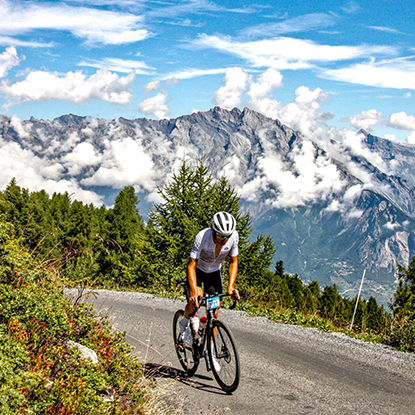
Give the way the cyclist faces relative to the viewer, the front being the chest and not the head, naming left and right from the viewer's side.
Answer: facing the viewer and to the right of the viewer

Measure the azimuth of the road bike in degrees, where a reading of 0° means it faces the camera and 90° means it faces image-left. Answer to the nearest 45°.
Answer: approximately 315°
